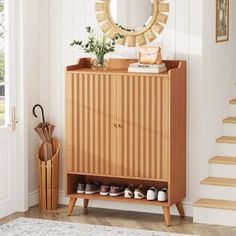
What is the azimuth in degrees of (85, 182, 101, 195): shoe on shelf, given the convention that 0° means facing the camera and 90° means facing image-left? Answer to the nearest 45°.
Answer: approximately 45°

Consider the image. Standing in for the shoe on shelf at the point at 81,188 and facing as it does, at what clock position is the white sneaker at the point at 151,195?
The white sneaker is roughly at 10 o'clock from the shoe on shelf.

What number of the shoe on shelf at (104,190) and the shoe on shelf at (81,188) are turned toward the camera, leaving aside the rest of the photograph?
2

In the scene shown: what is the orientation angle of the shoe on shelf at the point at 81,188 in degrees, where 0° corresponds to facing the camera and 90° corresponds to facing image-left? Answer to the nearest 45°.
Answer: approximately 0°

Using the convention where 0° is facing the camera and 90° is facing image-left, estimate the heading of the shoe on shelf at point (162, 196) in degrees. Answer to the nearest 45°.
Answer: approximately 0°
